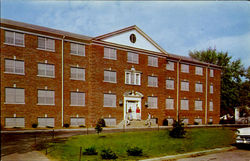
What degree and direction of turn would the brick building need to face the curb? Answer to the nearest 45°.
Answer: approximately 45° to its right

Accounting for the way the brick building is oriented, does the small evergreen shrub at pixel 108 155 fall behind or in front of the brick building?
in front

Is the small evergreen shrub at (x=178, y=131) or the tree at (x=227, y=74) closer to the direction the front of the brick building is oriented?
the small evergreen shrub
